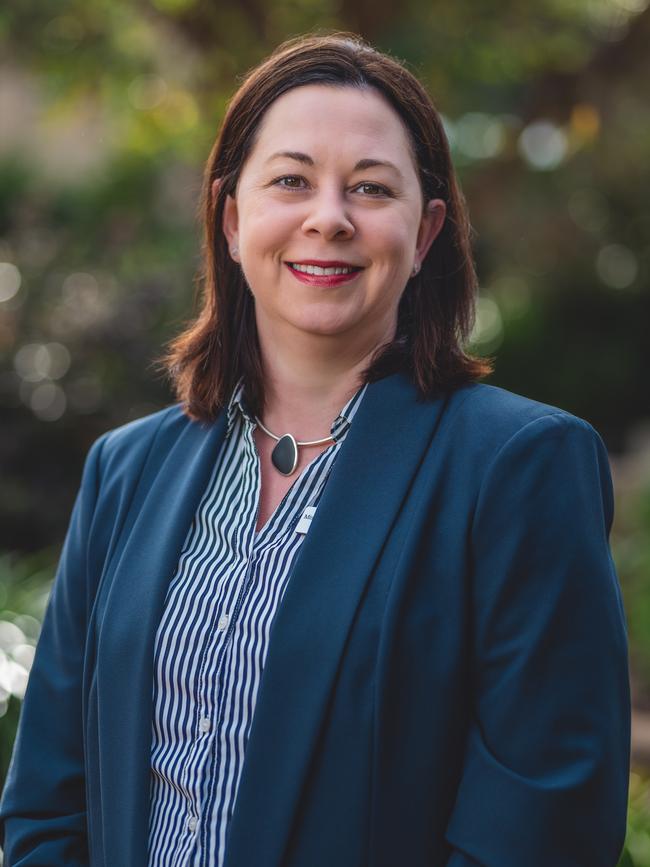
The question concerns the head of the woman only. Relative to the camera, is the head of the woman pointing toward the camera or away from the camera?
toward the camera
